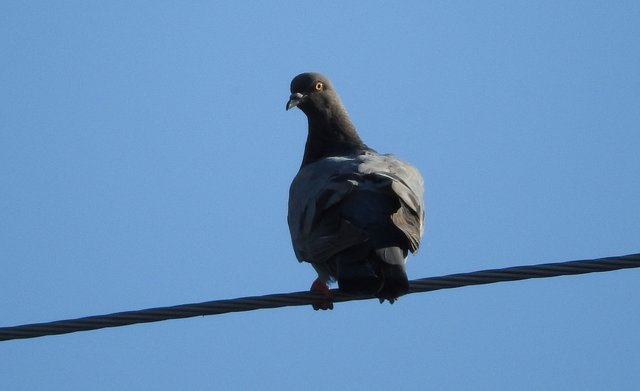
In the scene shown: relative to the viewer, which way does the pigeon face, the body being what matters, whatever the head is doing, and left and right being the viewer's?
facing away from the viewer and to the left of the viewer
